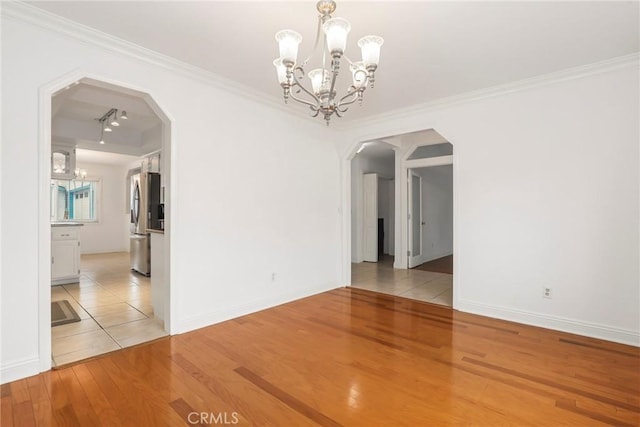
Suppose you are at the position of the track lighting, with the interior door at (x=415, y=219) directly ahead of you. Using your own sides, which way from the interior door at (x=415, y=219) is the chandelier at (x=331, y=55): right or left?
right

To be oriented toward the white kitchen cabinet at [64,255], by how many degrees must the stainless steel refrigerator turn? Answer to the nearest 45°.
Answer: approximately 45° to its right

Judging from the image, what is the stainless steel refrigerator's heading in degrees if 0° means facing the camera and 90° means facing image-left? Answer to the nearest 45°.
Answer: approximately 45°

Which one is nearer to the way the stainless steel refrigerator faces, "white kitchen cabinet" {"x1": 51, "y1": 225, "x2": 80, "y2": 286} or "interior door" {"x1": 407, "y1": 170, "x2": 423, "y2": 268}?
the white kitchen cabinet

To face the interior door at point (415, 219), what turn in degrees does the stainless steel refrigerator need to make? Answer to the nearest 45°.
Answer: approximately 135° to its left

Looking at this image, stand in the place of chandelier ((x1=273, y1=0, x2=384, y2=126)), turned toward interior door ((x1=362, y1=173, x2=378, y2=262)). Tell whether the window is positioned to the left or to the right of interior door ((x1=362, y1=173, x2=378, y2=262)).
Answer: left
